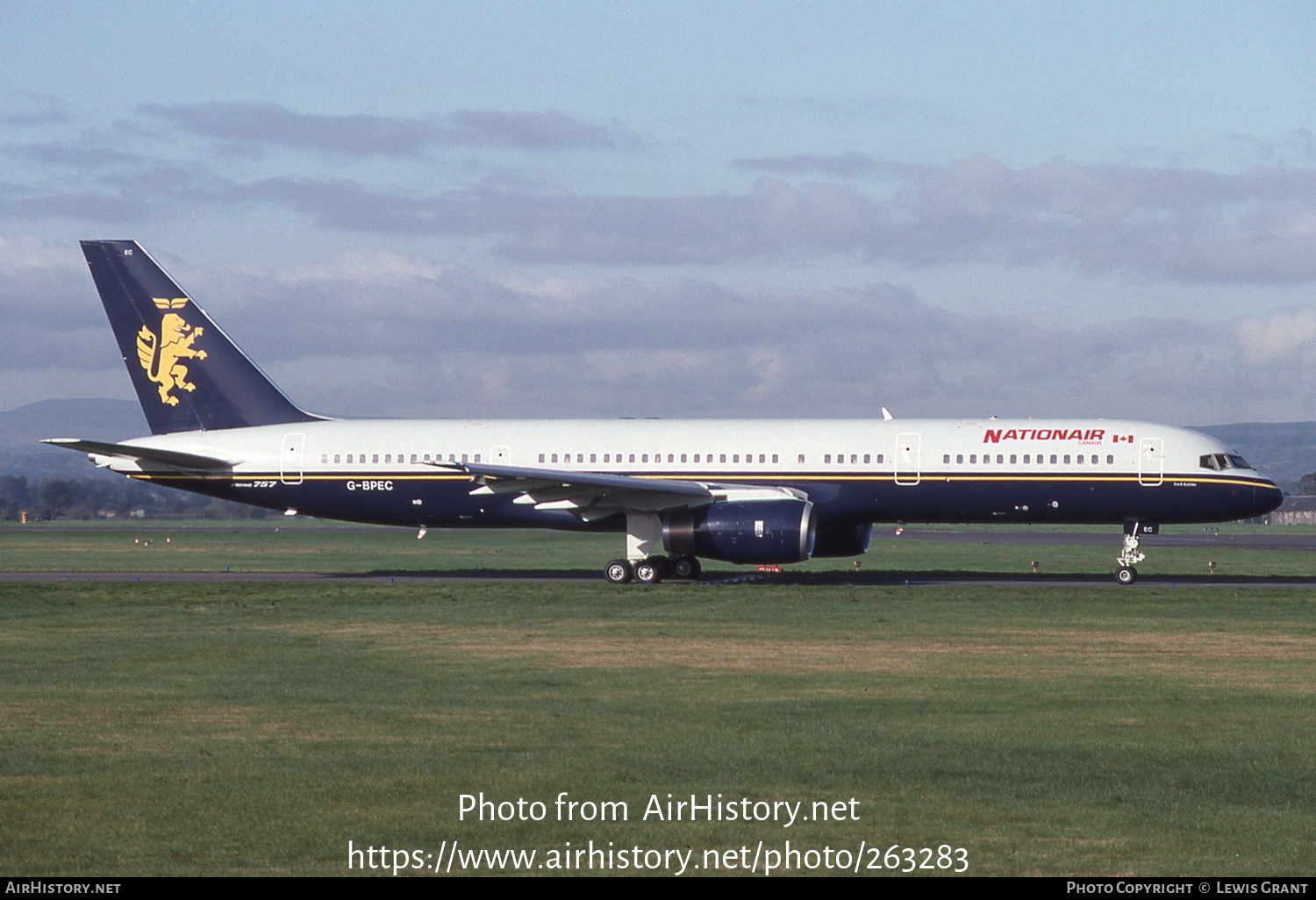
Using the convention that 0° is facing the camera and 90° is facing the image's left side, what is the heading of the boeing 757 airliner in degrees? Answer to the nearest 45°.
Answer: approximately 270°
